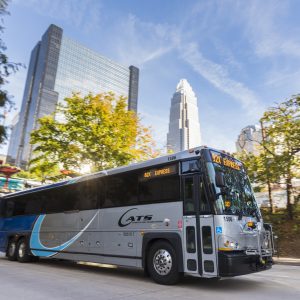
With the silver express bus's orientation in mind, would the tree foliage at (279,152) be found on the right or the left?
on its left

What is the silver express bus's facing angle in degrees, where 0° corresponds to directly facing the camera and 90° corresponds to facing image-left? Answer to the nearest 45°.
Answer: approximately 315°
